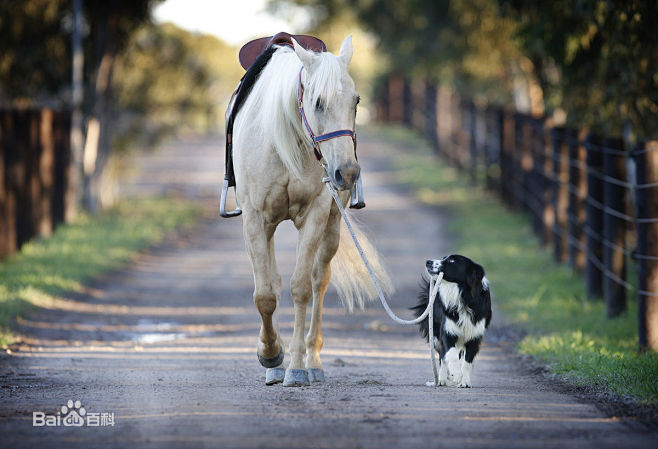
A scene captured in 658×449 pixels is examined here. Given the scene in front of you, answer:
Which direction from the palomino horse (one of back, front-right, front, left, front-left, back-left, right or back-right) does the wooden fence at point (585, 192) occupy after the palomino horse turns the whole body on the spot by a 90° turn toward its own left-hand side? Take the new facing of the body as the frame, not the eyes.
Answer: front-left

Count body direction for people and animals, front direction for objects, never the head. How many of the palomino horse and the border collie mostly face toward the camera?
2

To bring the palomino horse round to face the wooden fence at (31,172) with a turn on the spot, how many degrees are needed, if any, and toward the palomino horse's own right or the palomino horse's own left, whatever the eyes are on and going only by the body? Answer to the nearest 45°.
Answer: approximately 135° to the palomino horse's own right

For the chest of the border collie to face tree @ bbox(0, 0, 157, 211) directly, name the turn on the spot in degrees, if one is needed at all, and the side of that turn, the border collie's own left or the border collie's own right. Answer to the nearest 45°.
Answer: approximately 135° to the border collie's own right

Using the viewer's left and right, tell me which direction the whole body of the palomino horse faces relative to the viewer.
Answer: facing the viewer

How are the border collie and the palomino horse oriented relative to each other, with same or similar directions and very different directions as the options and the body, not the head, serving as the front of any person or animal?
same or similar directions

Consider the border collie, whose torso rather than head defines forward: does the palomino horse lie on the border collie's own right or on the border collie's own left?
on the border collie's own right

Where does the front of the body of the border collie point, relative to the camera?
toward the camera

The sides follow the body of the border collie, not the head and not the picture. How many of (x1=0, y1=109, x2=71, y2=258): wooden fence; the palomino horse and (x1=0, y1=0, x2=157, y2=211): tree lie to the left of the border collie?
0

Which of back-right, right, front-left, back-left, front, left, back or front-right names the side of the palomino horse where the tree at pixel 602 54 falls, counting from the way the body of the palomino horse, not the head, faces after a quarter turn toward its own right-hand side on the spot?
back-right

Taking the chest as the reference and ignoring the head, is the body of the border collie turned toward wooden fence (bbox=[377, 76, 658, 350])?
no

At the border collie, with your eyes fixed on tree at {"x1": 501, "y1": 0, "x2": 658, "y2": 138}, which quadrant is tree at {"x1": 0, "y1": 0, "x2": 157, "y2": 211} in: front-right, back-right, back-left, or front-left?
front-left

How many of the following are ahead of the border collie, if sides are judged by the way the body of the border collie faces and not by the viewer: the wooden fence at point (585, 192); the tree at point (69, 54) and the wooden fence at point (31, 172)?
0

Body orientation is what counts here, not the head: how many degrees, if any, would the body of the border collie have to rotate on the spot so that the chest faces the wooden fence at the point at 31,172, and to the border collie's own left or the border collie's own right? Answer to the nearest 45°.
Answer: approximately 135° to the border collie's own right

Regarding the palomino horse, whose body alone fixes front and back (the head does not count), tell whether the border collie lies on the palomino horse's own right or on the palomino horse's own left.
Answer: on the palomino horse's own left
